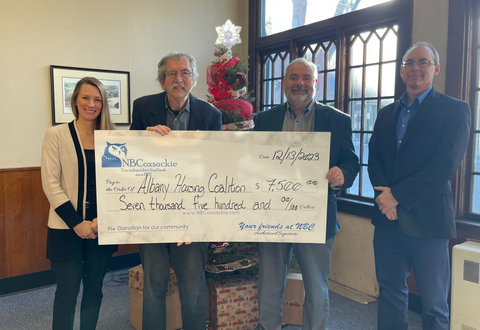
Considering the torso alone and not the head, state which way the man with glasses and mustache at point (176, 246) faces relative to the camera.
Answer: toward the camera

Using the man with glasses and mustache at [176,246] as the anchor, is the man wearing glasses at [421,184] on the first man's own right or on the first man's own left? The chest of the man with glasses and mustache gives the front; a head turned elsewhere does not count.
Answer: on the first man's own left

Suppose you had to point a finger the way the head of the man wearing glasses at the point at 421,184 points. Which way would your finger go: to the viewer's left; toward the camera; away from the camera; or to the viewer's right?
toward the camera

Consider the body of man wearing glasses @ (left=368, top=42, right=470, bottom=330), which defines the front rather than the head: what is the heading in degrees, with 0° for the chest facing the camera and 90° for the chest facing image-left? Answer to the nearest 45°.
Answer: approximately 45°

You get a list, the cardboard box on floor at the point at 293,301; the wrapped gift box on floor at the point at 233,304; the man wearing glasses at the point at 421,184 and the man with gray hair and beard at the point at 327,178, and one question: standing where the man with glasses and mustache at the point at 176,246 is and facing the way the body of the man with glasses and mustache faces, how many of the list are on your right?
0

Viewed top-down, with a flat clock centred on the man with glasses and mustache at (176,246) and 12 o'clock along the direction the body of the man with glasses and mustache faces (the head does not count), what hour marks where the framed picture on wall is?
The framed picture on wall is roughly at 5 o'clock from the man with glasses and mustache.

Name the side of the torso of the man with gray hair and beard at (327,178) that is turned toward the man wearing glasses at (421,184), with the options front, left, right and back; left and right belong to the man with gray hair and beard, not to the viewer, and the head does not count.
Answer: left

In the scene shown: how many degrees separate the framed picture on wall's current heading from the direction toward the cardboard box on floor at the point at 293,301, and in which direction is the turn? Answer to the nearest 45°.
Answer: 0° — it already faces it

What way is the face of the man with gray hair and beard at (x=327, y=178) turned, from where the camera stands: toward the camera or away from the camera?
toward the camera

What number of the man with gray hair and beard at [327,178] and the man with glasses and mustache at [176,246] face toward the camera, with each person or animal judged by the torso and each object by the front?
2

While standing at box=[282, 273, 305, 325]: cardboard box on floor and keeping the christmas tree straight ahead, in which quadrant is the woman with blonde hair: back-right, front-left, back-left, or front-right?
front-left

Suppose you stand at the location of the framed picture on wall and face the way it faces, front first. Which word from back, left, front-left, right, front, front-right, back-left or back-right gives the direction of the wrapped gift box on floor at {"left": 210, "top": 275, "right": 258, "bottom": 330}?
front

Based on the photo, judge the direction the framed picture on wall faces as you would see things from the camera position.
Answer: facing the viewer and to the right of the viewer

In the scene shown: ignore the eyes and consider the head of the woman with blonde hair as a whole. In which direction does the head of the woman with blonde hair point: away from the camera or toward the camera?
toward the camera

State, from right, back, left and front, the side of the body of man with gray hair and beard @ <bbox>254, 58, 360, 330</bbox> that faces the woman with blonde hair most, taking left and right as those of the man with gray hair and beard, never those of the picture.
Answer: right

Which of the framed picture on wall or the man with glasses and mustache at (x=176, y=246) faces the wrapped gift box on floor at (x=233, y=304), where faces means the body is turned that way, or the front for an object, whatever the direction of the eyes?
the framed picture on wall

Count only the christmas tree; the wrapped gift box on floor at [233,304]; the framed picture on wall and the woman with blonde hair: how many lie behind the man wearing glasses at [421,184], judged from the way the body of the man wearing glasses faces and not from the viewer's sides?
0

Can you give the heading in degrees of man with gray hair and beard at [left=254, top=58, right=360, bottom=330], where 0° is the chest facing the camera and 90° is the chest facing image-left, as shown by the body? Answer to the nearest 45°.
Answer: approximately 0°
